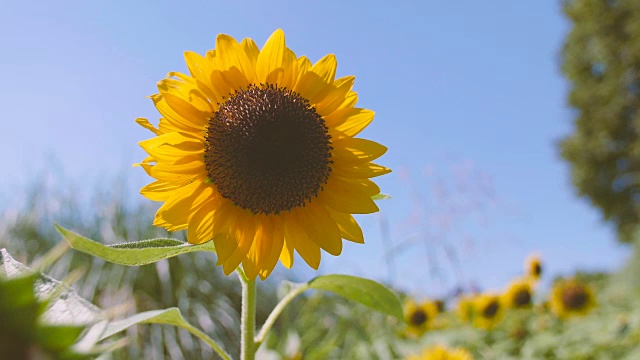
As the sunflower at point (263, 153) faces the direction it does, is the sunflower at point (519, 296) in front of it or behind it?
behind

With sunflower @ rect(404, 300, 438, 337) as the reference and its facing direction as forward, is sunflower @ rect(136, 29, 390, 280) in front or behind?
in front

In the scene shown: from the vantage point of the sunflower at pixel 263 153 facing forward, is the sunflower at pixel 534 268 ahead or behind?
behind

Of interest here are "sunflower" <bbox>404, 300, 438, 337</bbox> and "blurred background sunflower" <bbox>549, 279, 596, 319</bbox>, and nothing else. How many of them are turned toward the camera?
2

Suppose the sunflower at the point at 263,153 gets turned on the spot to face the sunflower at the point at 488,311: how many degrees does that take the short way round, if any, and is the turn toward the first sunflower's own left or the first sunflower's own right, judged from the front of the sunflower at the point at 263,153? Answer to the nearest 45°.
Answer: approximately 135° to the first sunflower's own left

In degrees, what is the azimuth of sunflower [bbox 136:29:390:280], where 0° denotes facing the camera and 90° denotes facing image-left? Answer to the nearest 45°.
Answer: approximately 0°

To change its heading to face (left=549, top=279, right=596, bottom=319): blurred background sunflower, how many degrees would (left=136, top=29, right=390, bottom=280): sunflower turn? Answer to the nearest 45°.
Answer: approximately 135° to its left
